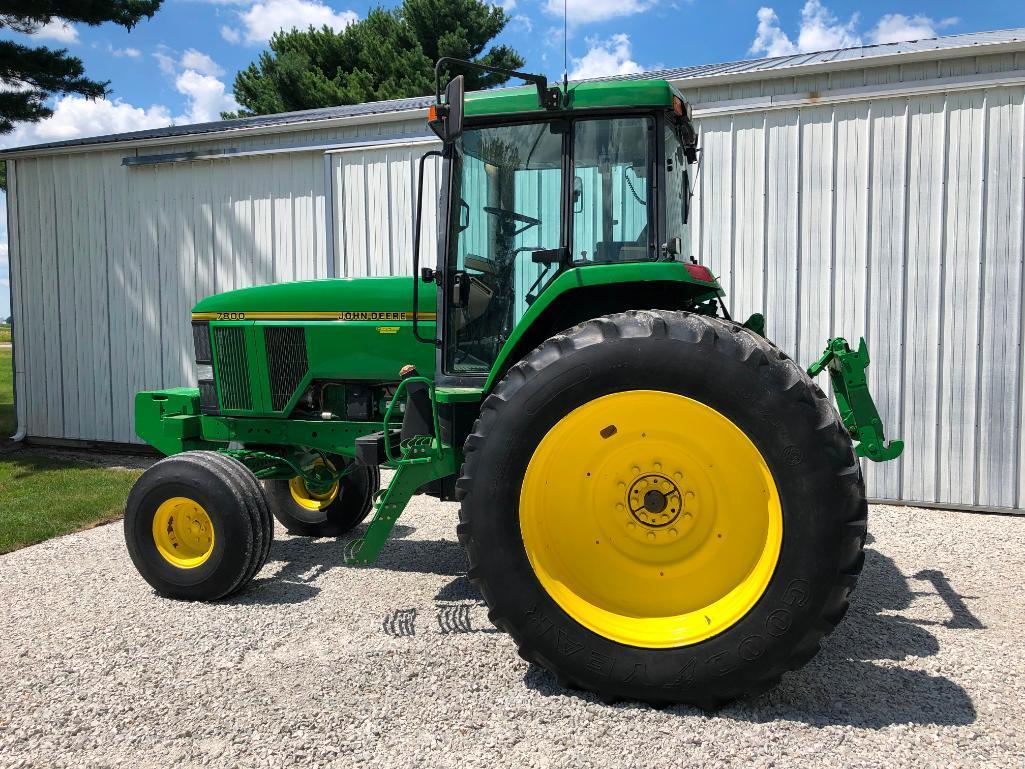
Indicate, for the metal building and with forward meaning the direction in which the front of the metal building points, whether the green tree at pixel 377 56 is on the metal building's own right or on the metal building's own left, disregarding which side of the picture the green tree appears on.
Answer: on the metal building's own right

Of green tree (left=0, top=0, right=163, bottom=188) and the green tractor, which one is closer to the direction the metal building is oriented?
the green tractor

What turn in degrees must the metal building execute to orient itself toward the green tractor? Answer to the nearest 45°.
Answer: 0° — it already faces it

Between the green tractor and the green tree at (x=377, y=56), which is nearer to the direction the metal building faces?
the green tractor

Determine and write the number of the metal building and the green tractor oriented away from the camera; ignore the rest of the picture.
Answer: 0

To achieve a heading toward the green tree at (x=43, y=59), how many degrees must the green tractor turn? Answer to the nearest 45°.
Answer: approximately 45° to its right

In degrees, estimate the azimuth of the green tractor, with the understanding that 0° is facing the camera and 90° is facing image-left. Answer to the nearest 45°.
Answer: approximately 90°

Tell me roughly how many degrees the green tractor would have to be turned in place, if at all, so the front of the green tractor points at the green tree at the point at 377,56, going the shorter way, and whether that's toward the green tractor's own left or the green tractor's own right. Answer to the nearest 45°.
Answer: approximately 90° to the green tractor's own right
